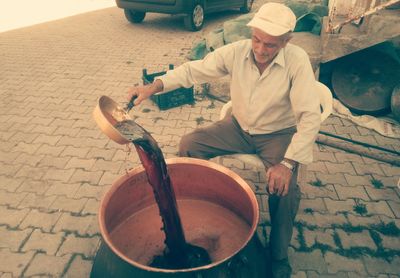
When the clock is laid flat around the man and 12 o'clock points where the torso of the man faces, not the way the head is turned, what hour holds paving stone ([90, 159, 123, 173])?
The paving stone is roughly at 2 o'clock from the man.

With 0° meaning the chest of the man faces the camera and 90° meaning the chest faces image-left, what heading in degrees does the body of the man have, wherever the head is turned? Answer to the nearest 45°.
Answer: approximately 45°

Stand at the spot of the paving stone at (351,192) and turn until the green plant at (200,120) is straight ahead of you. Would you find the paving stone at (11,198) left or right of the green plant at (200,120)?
left

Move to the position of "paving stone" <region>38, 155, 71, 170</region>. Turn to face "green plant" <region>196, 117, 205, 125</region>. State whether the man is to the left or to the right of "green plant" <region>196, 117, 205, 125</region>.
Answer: right

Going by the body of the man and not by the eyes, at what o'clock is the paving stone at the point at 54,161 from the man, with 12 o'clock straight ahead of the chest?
The paving stone is roughly at 2 o'clock from the man.

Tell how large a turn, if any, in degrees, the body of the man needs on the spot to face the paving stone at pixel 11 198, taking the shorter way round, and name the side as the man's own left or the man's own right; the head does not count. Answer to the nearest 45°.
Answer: approximately 45° to the man's own right

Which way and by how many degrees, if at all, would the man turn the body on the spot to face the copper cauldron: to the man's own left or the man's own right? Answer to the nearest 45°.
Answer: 0° — they already face it
